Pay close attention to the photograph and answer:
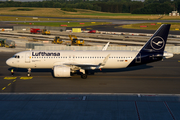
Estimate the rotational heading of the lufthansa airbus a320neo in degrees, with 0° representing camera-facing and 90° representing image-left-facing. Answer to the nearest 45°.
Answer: approximately 90°
